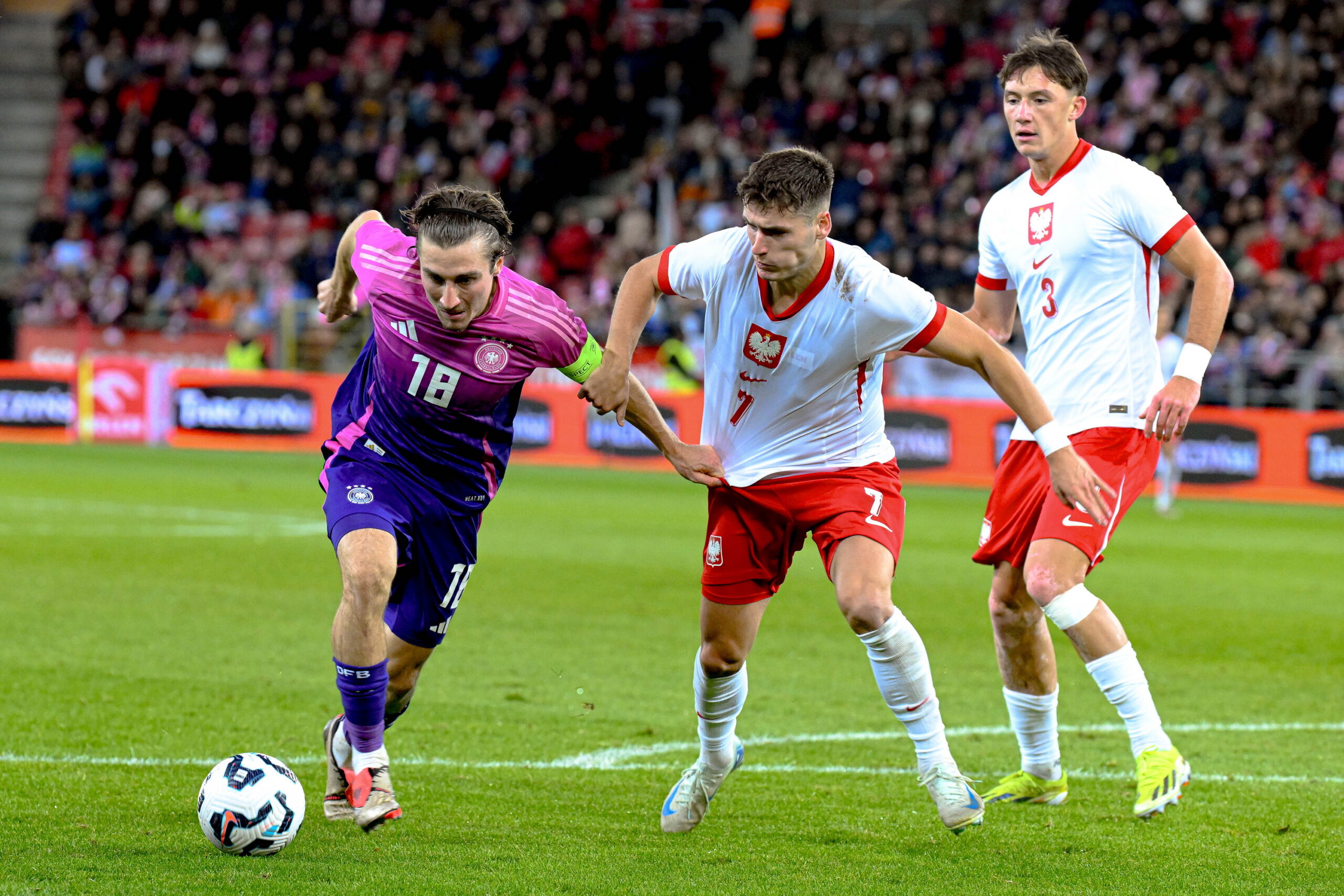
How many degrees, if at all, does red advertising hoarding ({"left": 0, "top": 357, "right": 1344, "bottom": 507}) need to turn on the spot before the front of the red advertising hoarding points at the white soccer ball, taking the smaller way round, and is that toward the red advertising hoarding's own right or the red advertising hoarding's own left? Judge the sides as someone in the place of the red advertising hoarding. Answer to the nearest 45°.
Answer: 0° — it already faces it

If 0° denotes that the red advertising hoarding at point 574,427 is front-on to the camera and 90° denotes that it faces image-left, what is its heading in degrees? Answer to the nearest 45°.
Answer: approximately 0°
